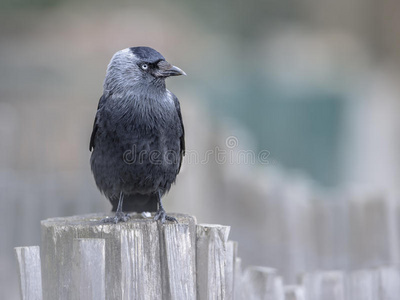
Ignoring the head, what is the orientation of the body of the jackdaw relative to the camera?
toward the camera
